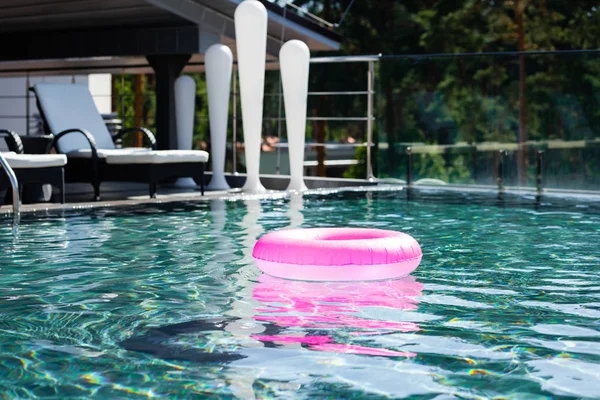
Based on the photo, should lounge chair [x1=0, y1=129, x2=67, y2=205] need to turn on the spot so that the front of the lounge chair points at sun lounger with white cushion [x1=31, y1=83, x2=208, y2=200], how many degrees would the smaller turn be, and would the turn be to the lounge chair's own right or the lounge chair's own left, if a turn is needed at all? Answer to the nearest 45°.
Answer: approximately 45° to the lounge chair's own left

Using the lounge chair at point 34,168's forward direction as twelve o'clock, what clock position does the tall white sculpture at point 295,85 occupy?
The tall white sculpture is roughly at 11 o'clock from the lounge chair.

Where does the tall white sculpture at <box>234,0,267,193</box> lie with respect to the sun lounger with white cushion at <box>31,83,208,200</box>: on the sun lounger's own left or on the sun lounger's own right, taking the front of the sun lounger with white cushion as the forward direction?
on the sun lounger's own left

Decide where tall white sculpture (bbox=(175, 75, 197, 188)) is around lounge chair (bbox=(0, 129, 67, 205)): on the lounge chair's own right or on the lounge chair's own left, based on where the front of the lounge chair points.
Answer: on the lounge chair's own left

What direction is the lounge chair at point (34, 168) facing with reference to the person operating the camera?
facing to the right of the viewer

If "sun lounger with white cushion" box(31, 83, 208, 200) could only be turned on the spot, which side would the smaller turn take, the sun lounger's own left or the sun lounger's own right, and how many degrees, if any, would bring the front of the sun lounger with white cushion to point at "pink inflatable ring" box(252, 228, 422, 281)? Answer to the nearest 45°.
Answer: approximately 45° to the sun lounger's own right

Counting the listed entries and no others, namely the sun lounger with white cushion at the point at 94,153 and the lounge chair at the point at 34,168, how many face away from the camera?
0

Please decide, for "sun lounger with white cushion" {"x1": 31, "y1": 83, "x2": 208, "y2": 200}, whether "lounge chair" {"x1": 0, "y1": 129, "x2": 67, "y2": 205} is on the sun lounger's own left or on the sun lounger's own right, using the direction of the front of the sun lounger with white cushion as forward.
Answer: on the sun lounger's own right

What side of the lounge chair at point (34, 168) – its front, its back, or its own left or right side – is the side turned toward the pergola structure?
left

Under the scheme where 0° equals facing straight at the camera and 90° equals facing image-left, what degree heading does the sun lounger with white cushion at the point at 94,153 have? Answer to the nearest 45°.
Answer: approximately 315°

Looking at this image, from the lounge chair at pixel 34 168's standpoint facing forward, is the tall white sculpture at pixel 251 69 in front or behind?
in front
